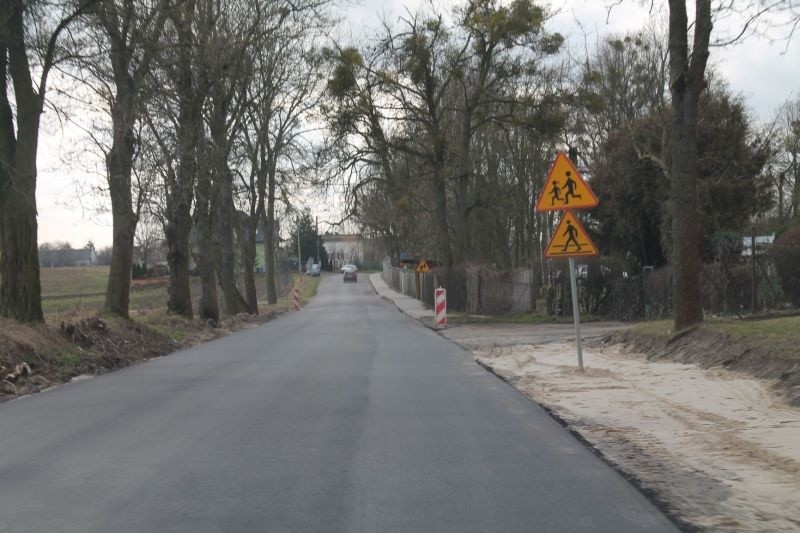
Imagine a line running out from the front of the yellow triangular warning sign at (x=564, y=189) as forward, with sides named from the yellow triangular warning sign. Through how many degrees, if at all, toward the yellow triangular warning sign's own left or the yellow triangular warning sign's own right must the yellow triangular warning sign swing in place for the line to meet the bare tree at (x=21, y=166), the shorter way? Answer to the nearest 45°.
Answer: approximately 90° to the yellow triangular warning sign's own right

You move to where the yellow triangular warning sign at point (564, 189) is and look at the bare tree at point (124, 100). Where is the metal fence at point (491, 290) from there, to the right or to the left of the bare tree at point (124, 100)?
right

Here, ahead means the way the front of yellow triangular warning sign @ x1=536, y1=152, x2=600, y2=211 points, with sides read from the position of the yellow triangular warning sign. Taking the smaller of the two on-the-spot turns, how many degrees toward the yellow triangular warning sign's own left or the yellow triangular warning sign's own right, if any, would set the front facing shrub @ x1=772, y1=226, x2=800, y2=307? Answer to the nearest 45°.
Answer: approximately 135° to the yellow triangular warning sign's own left

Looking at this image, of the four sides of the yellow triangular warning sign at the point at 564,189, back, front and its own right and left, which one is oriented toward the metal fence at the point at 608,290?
back
